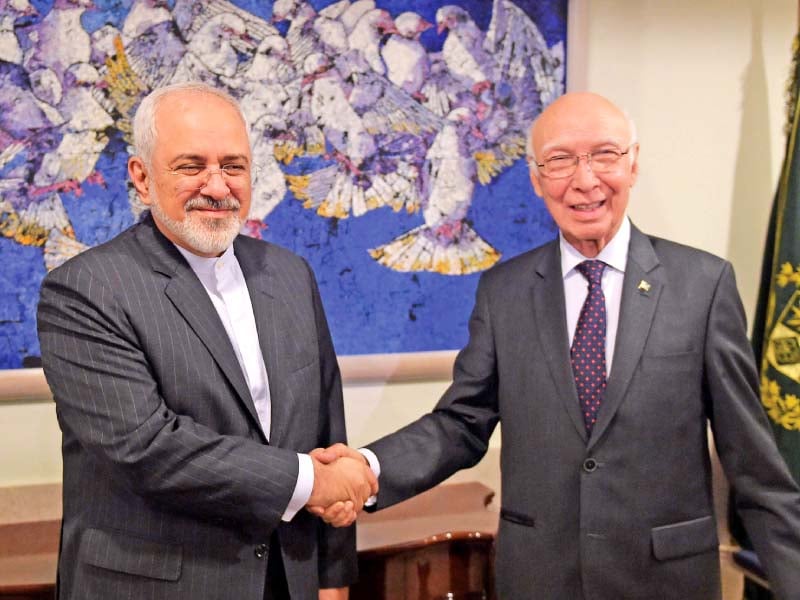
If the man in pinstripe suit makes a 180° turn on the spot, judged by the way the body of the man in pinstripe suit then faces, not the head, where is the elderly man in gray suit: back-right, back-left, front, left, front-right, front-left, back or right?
back-right

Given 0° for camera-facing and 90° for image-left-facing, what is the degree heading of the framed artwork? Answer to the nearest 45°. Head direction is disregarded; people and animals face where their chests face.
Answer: approximately 0°

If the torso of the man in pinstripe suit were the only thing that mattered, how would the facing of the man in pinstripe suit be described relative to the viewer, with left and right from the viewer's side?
facing the viewer and to the right of the viewer

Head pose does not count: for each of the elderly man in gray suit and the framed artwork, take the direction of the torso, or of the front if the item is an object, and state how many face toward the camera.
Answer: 2

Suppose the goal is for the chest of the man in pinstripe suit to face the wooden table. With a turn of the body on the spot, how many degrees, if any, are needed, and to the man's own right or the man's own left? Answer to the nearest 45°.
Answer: approximately 90° to the man's own left

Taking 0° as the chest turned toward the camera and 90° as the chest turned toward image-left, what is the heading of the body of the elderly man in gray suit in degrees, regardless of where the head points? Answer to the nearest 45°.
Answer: approximately 0°
